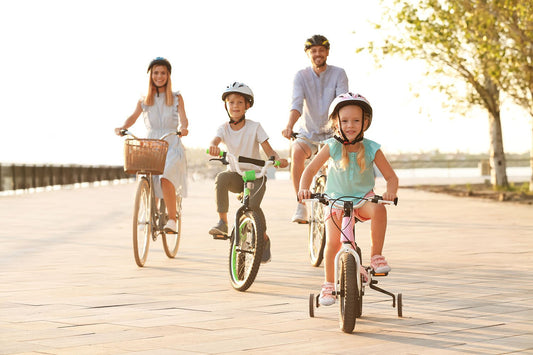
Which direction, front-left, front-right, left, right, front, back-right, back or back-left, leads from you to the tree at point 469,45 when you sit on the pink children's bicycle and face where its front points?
back

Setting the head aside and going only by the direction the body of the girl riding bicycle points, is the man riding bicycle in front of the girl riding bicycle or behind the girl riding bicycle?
behind

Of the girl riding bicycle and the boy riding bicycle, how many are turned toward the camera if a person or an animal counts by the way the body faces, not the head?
2

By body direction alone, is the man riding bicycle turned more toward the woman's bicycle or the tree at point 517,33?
the woman's bicycle

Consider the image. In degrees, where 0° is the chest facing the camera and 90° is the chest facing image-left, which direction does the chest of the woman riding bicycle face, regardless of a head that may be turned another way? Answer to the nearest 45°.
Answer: approximately 0°

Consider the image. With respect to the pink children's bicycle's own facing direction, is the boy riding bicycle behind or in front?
behind

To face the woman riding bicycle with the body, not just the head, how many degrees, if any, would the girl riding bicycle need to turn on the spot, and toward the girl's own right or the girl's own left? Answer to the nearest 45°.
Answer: approximately 135° to the girl's own right

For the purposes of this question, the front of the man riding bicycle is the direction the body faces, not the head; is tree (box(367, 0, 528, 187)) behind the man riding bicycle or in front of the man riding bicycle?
behind
